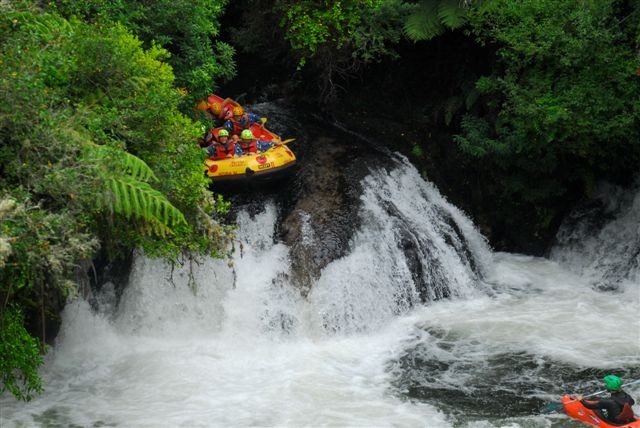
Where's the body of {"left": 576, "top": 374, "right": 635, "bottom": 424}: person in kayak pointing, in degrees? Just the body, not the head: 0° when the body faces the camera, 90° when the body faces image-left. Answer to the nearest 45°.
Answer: approximately 135°

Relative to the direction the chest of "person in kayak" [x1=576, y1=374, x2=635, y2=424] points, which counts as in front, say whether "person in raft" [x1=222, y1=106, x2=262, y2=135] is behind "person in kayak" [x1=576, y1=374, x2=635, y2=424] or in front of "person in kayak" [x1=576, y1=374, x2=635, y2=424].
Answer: in front

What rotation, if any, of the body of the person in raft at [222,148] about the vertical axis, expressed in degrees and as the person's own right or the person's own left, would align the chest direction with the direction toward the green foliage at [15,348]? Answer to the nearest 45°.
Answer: approximately 45° to the person's own right

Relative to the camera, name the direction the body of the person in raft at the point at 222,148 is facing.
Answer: toward the camera

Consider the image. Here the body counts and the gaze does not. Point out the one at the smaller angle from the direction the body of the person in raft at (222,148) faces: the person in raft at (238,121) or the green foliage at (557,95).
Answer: the green foliage

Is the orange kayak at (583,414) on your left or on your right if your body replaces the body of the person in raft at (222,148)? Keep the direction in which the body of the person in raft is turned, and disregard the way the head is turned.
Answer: on your left

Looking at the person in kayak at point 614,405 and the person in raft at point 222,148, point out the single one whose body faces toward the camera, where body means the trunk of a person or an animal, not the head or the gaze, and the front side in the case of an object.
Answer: the person in raft at point 222,148

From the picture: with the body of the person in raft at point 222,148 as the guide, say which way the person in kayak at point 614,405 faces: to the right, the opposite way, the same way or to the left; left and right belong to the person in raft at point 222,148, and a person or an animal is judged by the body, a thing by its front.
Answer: the opposite way

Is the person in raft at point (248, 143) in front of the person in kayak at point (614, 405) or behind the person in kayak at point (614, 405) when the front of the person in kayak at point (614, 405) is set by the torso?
in front

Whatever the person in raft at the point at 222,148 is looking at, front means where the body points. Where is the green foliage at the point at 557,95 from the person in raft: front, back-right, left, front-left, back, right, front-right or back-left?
left
